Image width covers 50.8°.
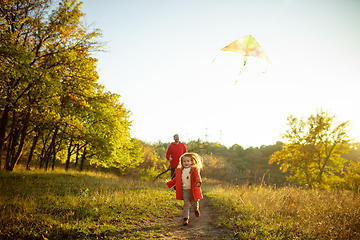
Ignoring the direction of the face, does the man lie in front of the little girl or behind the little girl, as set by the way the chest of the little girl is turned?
behind

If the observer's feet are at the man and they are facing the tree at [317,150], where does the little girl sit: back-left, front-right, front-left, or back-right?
back-right

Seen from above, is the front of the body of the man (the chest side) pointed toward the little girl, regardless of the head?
yes

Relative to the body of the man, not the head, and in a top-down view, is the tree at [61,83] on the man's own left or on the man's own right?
on the man's own right

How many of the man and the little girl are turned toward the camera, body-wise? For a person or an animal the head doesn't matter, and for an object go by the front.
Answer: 2

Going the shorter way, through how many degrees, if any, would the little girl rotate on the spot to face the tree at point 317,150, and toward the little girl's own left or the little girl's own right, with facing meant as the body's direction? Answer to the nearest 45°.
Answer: approximately 135° to the little girl's own left
